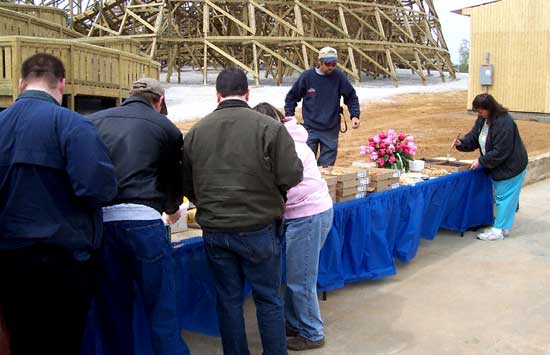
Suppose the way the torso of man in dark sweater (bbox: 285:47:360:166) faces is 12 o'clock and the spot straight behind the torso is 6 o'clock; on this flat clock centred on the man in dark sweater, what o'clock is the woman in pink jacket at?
The woman in pink jacket is roughly at 12 o'clock from the man in dark sweater.

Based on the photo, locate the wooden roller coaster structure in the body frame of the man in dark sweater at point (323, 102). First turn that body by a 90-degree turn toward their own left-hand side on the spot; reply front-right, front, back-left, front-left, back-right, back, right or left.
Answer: left

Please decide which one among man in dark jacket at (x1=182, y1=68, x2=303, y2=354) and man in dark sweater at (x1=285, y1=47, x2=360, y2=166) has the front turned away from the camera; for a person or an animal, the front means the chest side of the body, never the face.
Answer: man in dark jacket at (x1=182, y1=68, x2=303, y2=354)

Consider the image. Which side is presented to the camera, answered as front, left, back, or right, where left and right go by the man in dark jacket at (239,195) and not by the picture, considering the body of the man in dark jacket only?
back

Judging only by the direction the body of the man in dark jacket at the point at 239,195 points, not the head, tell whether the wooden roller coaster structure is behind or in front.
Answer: in front

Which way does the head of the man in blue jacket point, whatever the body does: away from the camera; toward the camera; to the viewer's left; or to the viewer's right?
away from the camera

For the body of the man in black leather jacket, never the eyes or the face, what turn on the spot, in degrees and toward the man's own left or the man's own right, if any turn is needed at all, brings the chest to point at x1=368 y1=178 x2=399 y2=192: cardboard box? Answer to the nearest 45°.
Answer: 0° — they already face it

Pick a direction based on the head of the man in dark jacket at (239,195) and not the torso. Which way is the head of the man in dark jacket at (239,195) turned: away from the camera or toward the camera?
away from the camera

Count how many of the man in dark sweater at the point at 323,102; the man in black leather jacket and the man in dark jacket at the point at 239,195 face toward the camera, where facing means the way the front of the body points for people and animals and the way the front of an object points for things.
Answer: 1

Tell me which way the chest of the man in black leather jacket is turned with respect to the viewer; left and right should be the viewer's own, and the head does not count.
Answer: facing away from the viewer and to the right of the viewer

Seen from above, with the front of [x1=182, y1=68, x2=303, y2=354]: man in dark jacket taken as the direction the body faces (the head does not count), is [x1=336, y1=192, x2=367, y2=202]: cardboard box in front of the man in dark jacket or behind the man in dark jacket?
in front

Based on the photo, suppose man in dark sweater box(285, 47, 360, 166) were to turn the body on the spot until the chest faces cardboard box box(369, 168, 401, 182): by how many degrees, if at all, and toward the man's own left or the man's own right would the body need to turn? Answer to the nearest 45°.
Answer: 0° — they already face it

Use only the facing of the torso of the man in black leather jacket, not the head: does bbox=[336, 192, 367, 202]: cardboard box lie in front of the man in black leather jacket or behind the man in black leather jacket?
in front

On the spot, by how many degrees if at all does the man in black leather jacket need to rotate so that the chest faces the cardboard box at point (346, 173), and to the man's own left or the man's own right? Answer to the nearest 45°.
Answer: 0° — they already face it

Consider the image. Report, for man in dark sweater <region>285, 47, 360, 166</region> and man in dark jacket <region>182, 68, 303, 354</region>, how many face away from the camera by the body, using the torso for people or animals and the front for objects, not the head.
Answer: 1

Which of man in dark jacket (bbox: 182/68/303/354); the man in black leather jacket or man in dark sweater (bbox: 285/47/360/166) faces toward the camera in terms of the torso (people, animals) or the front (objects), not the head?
man in dark sweater (bbox: 285/47/360/166)
